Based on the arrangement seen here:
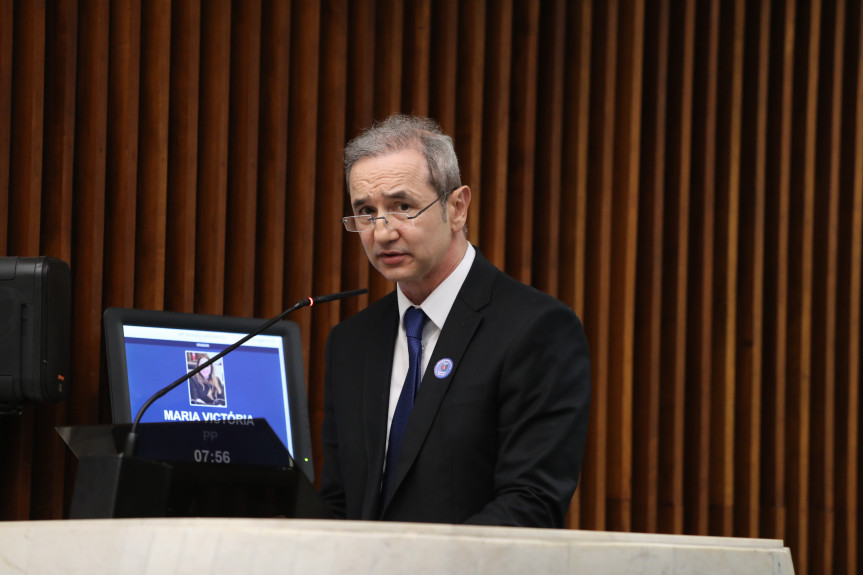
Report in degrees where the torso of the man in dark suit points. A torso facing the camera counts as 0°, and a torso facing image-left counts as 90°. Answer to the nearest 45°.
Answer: approximately 45°
